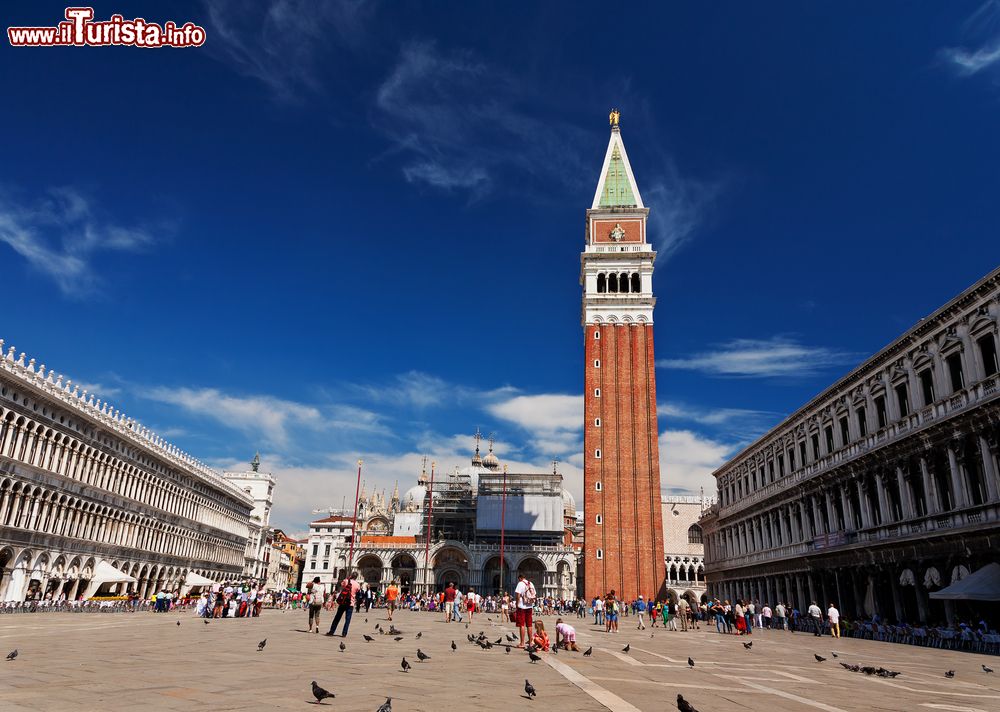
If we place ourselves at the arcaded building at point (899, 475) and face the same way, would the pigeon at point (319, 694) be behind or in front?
in front

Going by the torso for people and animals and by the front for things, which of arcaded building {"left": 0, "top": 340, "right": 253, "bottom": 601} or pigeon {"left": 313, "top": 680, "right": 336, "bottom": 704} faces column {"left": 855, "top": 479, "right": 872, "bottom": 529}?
the arcaded building

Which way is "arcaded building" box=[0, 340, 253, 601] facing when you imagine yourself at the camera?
facing the viewer and to the right of the viewer

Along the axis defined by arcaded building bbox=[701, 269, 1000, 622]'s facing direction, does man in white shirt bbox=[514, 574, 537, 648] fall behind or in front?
in front

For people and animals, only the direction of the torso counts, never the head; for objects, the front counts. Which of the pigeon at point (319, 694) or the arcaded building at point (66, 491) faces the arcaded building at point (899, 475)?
the arcaded building at point (66, 491)

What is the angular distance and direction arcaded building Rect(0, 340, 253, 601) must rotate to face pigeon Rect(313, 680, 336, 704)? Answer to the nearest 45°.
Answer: approximately 45° to its right

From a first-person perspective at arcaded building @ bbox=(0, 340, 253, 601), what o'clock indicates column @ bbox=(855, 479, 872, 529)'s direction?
The column is roughly at 12 o'clock from the arcaded building.

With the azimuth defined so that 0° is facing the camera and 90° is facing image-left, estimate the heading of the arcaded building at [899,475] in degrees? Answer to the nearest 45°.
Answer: approximately 45°

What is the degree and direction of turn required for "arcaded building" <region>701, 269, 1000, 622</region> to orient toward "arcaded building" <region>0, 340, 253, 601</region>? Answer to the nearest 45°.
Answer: approximately 45° to its right

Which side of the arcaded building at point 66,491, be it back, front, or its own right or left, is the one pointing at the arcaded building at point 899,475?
front
